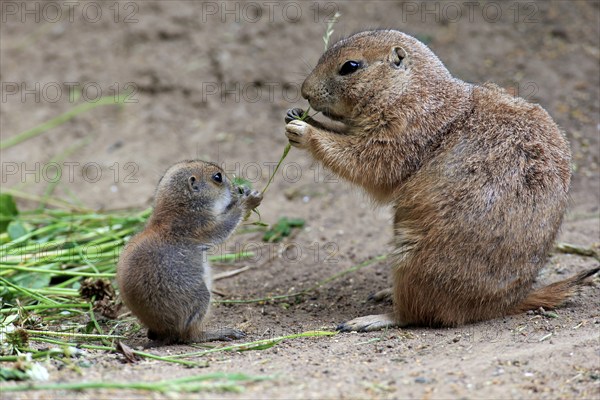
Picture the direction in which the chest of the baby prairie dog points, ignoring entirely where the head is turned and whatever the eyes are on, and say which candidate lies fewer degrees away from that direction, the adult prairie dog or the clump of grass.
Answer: the adult prairie dog

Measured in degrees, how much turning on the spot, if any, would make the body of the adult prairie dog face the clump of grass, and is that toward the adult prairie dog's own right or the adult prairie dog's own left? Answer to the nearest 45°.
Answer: approximately 45° to the adult prairie dog's own left

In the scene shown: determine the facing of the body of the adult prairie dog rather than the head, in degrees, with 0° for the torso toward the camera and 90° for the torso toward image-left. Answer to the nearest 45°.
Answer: approximately 90°

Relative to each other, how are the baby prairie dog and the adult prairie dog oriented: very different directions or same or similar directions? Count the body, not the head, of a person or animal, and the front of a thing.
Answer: very different directions

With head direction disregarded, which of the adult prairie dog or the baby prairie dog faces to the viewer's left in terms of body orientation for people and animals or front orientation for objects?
the adult prairie dog

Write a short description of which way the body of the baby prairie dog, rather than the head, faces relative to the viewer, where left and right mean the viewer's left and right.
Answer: facing to the right of the viewer

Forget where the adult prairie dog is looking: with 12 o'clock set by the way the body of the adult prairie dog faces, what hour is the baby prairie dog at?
The baby prairie dog is roughly at 11 o'clock from the adult prairie dog.

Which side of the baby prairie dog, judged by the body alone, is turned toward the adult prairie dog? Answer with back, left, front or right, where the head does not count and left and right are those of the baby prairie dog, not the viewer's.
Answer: front
